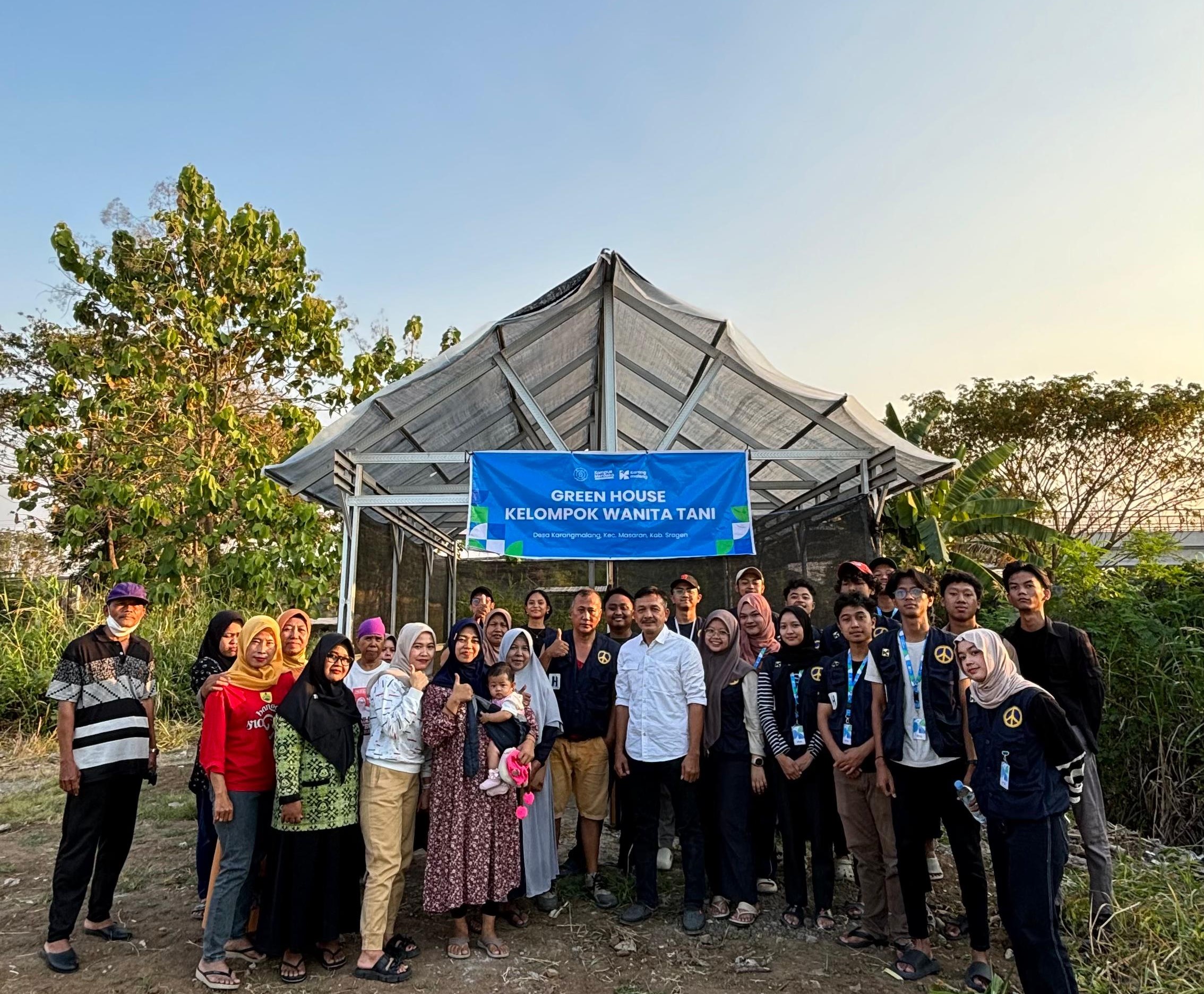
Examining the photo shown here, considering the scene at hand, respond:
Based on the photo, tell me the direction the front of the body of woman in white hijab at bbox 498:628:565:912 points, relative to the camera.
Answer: toward the camera

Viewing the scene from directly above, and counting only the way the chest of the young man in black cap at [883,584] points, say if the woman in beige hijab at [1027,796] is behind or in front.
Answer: in front

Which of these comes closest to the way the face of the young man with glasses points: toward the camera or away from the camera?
toward the camera

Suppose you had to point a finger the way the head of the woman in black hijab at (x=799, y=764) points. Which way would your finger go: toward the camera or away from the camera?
toward the camera

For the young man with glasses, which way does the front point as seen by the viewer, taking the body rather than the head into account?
toward the camera

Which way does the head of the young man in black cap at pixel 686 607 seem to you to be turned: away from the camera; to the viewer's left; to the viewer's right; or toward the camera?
toward the camera

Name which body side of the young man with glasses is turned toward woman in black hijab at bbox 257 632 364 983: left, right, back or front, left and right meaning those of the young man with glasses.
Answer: right

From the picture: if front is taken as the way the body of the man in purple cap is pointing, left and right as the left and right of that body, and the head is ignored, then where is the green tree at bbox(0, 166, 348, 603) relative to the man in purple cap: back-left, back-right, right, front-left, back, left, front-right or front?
back-left

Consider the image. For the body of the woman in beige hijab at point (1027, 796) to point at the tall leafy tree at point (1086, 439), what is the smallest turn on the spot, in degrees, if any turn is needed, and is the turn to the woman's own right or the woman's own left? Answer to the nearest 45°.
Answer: approximately 135° to the woman's own right

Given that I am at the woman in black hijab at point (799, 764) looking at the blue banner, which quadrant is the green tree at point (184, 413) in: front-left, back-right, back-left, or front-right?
front-left

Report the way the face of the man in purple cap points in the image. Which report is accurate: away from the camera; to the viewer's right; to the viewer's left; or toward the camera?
toward the camera

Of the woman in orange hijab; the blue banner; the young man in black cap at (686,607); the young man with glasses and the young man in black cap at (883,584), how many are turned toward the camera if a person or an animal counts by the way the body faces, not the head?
5

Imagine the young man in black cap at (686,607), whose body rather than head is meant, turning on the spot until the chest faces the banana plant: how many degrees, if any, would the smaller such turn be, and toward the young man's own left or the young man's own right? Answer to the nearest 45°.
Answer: approximately 135° to the young man's own left

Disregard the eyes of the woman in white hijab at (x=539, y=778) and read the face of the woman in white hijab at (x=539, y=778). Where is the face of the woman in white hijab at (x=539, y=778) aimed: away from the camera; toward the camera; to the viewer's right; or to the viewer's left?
toward the camera

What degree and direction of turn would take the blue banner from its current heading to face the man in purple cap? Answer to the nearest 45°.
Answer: approximately 45° to its right

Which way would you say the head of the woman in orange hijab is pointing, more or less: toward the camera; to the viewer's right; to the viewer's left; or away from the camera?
toward the camera

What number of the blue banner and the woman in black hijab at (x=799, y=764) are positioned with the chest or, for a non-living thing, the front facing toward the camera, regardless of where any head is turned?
2

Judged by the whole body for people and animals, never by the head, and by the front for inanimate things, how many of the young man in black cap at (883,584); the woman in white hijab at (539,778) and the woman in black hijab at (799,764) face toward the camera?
3

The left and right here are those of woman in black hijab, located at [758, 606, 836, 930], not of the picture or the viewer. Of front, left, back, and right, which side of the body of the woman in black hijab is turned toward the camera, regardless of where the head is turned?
front
